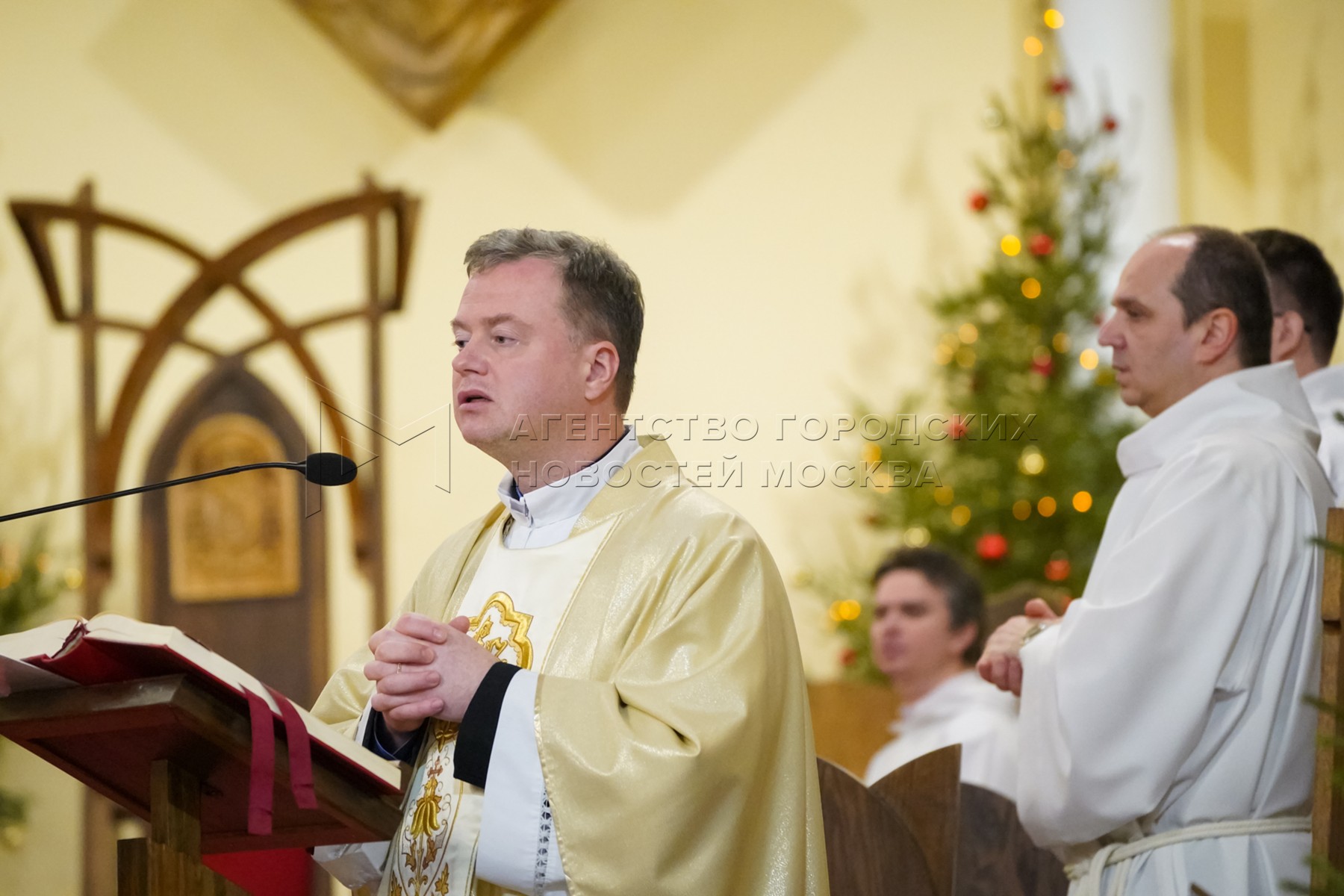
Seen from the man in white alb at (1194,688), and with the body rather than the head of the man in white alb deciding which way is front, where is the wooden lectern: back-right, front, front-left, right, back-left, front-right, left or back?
front-left

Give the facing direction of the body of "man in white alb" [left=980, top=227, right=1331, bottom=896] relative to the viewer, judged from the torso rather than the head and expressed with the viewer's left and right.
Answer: facing to the left of the viewer

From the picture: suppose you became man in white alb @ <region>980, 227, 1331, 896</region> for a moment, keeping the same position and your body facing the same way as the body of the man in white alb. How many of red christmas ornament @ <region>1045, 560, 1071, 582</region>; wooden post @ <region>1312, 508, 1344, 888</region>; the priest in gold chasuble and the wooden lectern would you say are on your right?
1

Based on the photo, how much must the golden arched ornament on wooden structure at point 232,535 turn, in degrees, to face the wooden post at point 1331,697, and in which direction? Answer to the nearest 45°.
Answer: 0° — it already faces it

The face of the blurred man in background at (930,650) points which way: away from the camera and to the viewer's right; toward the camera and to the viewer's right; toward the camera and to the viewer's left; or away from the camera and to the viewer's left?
toward the camera and to the viewer's left

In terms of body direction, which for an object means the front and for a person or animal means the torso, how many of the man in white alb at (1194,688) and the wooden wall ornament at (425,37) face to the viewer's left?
1

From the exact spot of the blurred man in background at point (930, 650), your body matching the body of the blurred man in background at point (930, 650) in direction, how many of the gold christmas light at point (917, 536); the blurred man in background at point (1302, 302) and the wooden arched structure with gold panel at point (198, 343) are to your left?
1

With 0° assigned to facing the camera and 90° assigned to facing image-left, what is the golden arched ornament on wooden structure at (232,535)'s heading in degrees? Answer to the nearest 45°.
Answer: approximately 0°

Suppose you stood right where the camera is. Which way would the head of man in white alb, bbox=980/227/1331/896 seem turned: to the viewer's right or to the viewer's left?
to the viewer's left

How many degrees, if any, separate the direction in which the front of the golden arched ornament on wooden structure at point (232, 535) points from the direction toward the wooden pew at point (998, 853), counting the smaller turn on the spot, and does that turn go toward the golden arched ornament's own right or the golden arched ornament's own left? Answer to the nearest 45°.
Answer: approximately 45° to the golden arched ornament's own left
